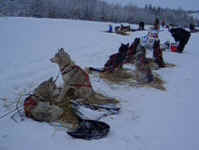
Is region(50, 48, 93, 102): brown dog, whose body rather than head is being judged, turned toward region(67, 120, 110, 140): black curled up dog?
no

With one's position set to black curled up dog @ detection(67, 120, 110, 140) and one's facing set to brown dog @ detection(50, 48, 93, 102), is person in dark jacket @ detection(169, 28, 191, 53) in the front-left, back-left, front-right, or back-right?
front-right

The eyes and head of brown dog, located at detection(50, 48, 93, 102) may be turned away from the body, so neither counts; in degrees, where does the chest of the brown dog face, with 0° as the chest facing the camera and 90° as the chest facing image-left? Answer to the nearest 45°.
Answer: approximately 90°

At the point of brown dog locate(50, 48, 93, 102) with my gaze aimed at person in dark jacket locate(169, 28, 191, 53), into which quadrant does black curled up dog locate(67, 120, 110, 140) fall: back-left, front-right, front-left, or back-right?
back-right

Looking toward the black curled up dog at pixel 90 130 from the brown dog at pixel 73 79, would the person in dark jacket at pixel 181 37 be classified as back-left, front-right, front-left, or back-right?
back-left

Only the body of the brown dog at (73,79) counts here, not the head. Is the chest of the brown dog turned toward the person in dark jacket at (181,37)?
no
